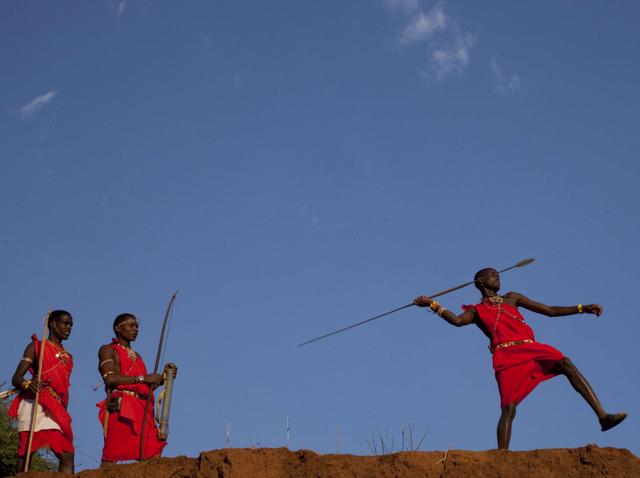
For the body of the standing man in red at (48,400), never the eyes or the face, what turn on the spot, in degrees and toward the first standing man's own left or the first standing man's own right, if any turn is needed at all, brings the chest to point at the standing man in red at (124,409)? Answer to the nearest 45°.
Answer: approximately 45° to the first standing man's own left

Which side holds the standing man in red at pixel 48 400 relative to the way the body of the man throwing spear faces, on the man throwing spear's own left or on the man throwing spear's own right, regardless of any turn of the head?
on the man throwing spear's own right

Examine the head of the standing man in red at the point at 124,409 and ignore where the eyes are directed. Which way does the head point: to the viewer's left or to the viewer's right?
to the viewer's right

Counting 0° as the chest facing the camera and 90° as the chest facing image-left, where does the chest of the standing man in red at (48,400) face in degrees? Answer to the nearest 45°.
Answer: approximately 315°

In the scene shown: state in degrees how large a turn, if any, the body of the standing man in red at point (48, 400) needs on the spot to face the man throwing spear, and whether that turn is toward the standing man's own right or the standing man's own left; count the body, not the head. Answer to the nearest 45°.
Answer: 0° — they already face them

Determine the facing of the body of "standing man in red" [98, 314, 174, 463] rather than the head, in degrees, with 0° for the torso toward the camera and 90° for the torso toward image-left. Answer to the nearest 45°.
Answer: approximately 315°

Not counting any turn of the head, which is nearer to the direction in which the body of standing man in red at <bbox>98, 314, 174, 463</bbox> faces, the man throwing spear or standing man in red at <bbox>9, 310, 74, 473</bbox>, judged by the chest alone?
the man throwing spear

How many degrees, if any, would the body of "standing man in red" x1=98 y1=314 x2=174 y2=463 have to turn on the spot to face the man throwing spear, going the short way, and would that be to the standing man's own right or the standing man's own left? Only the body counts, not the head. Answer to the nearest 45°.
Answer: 0° — they already face them
